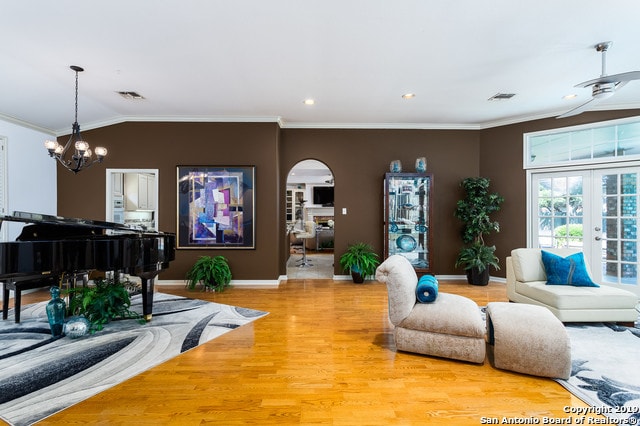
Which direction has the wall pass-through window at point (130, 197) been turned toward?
toward the camera

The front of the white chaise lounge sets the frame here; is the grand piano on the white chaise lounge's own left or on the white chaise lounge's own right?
on the white chaise lounge's own right

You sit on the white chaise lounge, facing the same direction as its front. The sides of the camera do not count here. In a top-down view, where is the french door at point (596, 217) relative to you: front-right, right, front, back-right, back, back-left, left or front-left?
back-left

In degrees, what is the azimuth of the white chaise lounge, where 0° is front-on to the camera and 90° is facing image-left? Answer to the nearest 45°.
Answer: approximately 315°

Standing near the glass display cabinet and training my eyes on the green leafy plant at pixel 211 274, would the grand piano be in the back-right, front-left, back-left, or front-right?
front-left

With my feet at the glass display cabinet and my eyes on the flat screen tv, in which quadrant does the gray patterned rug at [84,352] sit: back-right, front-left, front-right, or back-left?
back-left

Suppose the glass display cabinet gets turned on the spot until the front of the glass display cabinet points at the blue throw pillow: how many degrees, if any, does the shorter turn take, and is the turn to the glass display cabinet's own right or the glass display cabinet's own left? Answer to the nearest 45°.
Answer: approximately 45° to the glass display cabinet's own left

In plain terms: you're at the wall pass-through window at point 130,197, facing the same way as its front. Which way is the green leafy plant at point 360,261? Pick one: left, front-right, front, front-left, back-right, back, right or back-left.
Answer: front-left

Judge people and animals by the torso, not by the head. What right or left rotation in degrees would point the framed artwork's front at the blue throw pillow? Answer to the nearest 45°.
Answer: approximately 45° to its left

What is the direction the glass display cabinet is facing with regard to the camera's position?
facing the viewer
